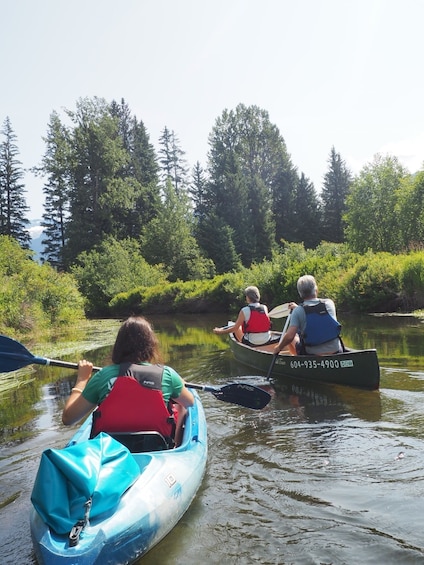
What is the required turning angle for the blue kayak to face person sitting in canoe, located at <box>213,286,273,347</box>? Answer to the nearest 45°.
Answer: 0° — it already faces them

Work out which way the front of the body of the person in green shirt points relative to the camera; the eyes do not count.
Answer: away from the camera

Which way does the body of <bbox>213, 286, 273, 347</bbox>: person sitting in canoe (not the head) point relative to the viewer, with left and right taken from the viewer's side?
facing away from the viewer and to the left of the viewer

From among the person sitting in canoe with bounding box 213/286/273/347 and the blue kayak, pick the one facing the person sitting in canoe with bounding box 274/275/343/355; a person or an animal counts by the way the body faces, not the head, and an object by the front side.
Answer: the blue kayak

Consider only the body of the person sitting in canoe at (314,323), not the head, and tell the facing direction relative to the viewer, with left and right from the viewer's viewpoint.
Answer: facing away from the viewer and to the left of the viewer

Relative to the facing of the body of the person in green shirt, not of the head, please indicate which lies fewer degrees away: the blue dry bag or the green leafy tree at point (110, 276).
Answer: the green leafy tree

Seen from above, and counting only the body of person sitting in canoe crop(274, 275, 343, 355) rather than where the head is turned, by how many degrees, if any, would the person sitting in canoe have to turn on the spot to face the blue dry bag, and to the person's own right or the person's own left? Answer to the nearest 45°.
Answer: approximately 135° to the person's own left

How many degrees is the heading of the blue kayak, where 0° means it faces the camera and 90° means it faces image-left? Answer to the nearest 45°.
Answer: approximately 225°

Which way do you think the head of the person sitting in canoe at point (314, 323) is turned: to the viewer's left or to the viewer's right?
to the viewer's left

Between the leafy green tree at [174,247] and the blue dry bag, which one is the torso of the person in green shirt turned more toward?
the leafy green tree

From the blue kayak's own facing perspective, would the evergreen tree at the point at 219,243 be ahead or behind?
ahead

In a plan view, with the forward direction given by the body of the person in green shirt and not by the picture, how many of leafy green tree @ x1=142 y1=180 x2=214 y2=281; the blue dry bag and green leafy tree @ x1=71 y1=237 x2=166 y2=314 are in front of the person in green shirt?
2

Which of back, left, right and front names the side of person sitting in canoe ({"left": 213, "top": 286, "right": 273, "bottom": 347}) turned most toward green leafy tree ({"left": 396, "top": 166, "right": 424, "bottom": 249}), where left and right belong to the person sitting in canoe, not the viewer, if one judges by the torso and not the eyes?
right
